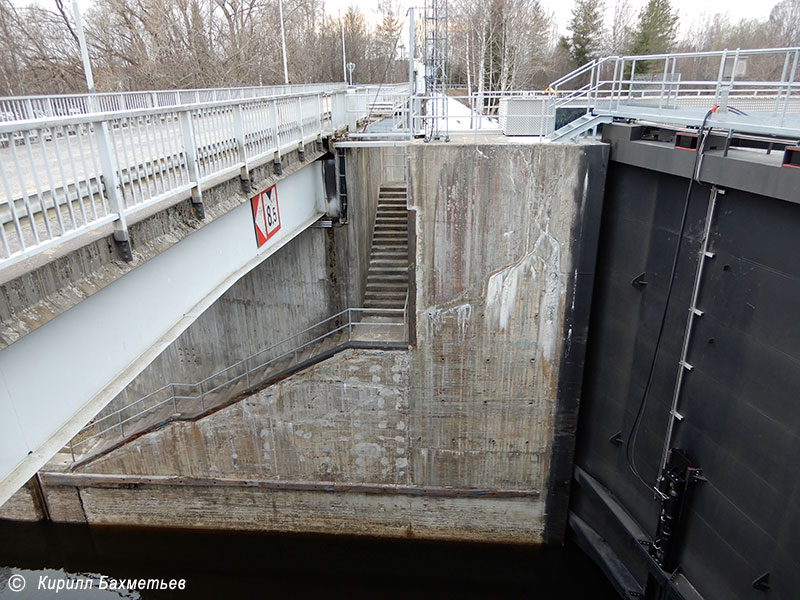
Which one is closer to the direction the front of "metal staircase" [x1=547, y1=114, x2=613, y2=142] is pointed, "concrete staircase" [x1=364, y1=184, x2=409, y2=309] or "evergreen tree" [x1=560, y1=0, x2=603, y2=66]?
the concrete staircase

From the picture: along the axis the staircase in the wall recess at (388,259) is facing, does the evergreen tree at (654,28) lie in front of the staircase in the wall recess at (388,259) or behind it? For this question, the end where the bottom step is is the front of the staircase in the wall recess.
behind

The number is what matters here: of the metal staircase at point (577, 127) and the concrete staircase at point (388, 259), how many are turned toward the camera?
1

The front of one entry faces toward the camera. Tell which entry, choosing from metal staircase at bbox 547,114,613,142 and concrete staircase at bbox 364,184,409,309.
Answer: concrete staircase at bbox 364,184,409,309

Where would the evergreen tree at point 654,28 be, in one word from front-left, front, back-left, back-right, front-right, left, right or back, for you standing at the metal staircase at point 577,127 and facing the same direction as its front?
right

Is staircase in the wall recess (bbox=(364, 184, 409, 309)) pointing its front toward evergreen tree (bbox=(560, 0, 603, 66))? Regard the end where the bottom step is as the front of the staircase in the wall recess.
no

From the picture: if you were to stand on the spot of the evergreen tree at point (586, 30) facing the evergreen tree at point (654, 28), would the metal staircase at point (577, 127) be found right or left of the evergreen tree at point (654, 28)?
right

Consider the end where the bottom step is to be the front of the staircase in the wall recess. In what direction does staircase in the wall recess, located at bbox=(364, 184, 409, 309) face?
toward the camera

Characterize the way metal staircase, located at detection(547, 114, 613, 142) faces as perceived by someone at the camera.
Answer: facing to the left of the viewer

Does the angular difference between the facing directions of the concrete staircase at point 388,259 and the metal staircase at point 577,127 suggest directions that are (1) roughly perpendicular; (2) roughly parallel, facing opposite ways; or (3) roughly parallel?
roughly perpendicular

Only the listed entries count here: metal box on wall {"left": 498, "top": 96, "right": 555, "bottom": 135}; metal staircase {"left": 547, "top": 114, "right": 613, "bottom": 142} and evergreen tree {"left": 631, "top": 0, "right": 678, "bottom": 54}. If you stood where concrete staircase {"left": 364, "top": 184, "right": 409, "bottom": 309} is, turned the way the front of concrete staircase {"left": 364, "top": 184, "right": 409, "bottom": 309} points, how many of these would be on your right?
0

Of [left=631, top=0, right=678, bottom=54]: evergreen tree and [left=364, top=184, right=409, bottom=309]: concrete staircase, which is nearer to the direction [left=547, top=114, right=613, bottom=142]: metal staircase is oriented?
the concrete staircase
